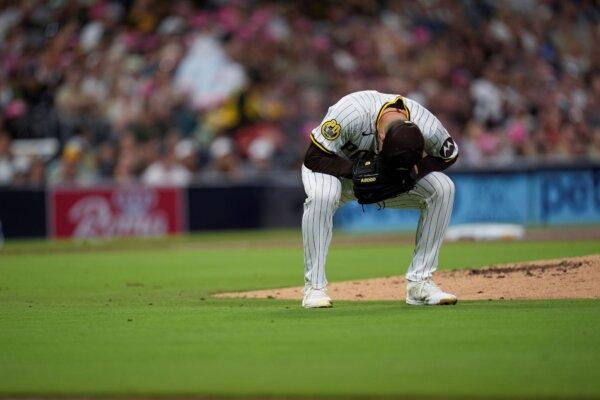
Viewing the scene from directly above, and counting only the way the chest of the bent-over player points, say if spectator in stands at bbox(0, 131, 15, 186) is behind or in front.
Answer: behind

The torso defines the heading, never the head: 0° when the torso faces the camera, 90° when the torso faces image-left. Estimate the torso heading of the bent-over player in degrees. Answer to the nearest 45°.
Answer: approximately 0°
